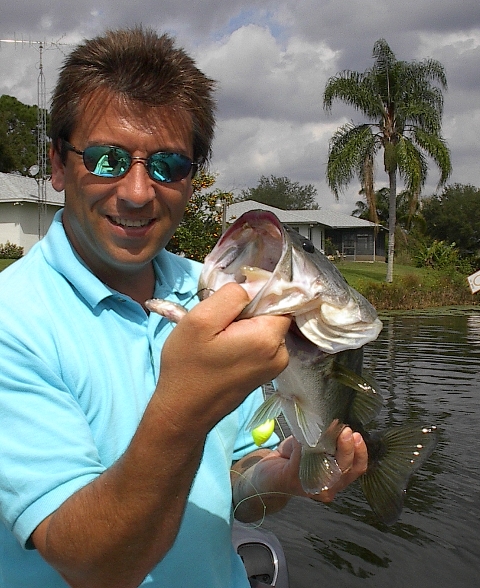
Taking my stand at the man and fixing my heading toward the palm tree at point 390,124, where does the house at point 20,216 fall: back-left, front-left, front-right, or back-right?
front-left

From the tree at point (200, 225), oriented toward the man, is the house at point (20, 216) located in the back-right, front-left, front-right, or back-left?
back-right

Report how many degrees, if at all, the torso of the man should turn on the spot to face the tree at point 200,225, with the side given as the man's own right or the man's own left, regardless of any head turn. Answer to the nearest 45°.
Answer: approximately 135° to the man's own left

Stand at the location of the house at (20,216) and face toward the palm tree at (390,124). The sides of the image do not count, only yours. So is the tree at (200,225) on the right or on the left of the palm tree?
right

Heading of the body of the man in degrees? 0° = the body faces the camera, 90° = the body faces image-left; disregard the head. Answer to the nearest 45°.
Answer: approximately 315°

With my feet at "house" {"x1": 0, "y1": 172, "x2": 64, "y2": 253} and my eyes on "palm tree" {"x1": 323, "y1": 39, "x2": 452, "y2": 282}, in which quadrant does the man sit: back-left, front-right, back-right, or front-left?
front-right

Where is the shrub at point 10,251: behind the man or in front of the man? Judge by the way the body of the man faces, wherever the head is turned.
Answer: behind

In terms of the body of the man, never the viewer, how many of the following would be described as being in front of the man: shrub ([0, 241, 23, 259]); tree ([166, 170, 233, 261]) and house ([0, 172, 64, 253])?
0

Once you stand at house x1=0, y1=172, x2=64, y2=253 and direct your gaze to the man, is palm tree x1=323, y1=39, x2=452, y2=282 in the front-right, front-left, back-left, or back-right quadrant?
front-left

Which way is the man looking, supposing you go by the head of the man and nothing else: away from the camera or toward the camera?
toward the camera

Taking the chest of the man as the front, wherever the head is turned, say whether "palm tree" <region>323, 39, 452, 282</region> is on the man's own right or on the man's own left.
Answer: on the man's own left

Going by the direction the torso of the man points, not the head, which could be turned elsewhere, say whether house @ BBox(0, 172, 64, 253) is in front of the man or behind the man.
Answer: behind
